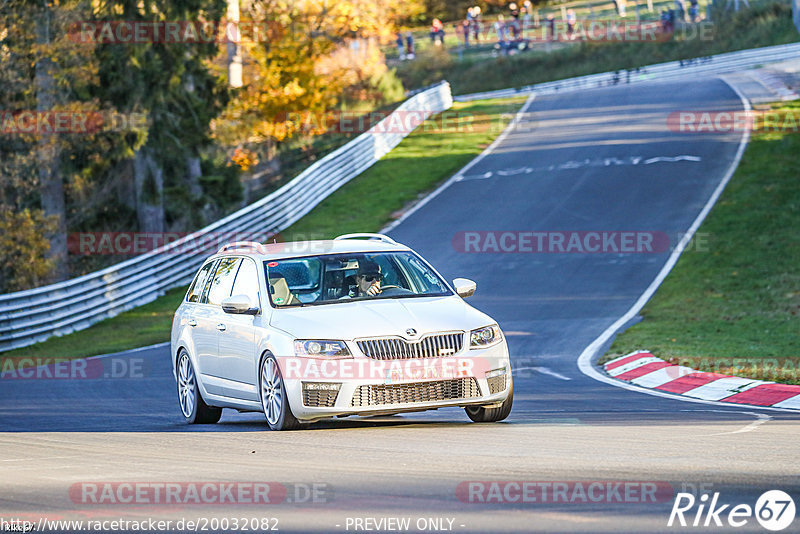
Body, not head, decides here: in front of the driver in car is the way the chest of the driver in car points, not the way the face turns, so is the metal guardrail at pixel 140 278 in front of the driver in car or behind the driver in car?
behind

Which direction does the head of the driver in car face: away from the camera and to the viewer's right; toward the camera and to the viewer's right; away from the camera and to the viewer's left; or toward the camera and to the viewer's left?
toward the camera and to the viewer's right
